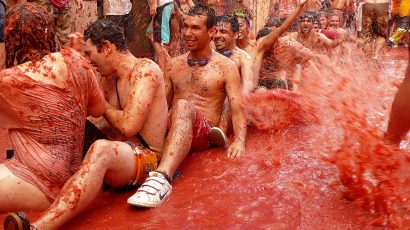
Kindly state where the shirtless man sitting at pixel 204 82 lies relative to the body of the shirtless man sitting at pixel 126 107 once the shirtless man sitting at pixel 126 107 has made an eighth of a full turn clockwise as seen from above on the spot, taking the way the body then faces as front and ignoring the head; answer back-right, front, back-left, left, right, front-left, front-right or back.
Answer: right

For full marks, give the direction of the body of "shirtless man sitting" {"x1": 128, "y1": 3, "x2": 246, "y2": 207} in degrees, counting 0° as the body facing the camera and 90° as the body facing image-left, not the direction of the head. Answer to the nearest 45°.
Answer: approximately 45°

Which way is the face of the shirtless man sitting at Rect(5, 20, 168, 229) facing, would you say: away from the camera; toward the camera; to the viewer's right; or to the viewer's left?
to the viewer's left

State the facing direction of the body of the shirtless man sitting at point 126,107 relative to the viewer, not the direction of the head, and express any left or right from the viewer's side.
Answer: facing to the left of the viewer
